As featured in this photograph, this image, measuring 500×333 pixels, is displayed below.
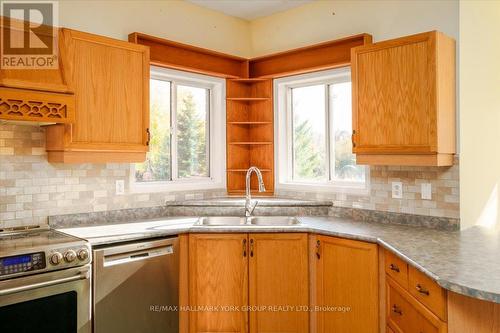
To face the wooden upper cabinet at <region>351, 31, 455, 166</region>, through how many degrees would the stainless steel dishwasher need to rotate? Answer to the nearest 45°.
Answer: approximately 45° to its left

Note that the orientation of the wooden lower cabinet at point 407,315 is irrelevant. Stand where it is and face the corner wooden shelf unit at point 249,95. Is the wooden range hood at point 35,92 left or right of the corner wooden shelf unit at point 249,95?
left

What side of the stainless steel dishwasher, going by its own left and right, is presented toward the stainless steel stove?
right

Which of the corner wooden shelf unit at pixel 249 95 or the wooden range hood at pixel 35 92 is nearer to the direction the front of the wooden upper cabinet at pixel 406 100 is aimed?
the wooden range hood

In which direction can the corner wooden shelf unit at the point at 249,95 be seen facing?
toward the camera

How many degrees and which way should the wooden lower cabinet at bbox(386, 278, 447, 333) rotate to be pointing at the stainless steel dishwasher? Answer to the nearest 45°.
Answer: approximately 45° to its right

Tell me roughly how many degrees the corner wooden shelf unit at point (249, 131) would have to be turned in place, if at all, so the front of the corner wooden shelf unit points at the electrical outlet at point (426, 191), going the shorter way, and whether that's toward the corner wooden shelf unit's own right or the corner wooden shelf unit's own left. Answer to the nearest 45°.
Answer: approximately 45° to the corner wooden shelf unit's own left

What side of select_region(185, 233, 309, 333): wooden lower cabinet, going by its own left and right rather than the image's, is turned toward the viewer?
front

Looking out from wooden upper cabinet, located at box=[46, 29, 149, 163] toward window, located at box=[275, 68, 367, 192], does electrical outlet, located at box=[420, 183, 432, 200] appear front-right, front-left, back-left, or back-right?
front-right

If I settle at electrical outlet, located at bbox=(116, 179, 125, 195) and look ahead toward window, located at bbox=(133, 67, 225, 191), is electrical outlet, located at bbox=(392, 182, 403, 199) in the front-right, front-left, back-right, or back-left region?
front-right

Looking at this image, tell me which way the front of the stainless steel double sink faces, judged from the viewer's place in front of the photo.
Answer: facing the viewer

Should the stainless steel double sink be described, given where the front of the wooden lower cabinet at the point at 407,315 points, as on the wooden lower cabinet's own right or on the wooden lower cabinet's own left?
on the wooden lower cabinet's own right
